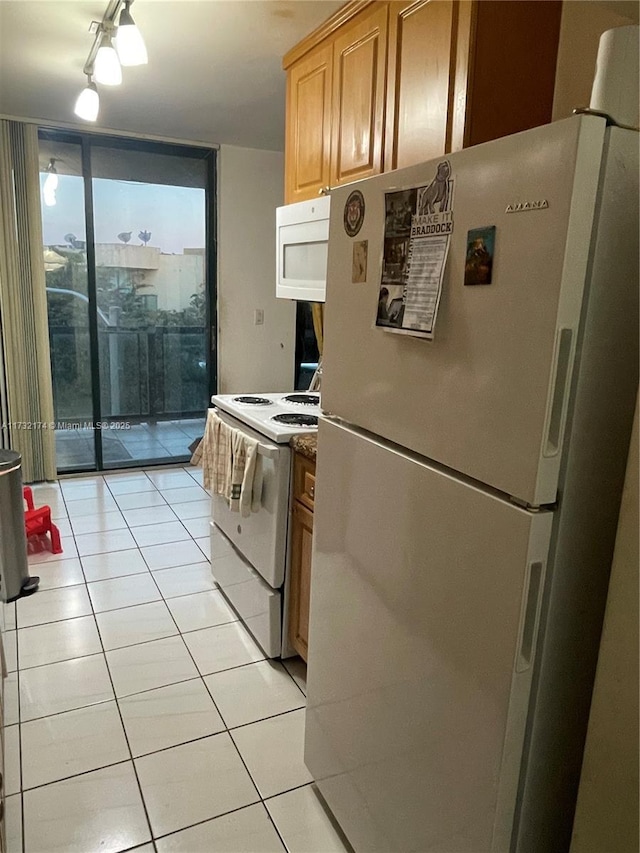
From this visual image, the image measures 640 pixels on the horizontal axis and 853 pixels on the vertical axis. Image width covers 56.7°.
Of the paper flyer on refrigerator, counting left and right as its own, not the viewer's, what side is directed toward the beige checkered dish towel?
right

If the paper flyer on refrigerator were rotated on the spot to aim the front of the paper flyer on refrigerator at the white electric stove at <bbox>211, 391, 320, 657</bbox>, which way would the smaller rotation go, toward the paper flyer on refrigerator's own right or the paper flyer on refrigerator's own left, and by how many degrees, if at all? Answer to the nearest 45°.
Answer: approximately 90° to the paper flyer on refrigerator's own right

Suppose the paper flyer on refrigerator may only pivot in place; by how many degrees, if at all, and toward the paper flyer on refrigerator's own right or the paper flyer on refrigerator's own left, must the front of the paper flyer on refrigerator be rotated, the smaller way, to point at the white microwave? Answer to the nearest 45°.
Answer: approximately 135° to the paper flyer on refrigerator's own right

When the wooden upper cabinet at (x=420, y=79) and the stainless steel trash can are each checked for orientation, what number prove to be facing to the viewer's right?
1

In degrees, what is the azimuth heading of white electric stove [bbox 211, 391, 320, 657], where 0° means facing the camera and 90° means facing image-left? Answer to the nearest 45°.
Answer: approximately 45°

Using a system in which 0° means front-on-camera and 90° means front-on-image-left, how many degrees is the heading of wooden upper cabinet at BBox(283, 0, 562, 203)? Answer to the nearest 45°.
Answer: approximately 45°

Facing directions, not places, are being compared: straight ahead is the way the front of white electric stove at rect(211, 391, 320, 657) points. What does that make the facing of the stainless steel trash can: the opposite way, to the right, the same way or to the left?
the opposite way

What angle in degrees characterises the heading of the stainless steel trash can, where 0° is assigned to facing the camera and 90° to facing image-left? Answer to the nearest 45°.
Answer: approximately 270°

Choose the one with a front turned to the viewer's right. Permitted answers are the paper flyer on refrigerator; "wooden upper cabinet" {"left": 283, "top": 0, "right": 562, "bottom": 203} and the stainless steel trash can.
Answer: the stainless steel trash can

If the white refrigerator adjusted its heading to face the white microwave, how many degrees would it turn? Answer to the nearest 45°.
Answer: approximately 90° to its right

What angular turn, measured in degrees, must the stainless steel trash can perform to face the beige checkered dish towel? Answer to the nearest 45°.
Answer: approximately 45° to its right
